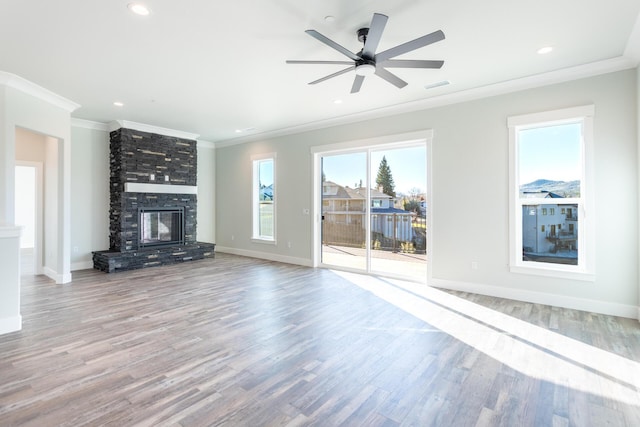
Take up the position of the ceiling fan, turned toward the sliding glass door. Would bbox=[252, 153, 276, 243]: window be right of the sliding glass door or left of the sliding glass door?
left

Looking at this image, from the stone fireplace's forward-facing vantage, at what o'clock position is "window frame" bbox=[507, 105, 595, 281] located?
The window frame is roughly at 12 o'clock from the stone fireplace.

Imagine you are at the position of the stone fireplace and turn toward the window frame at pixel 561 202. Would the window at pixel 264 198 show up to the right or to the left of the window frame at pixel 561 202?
left

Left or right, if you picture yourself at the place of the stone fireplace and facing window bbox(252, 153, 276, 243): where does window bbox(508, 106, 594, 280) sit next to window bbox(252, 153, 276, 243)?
right

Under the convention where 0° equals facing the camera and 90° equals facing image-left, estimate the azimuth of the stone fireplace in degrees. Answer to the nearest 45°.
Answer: approximately 315°

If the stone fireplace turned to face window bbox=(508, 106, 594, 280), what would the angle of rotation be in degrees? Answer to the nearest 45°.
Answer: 0° — it already faces it

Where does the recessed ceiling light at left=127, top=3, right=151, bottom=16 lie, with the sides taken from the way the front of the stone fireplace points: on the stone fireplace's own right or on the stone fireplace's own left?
on the stone fireplace's own right

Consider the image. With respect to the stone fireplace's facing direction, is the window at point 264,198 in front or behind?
in front
